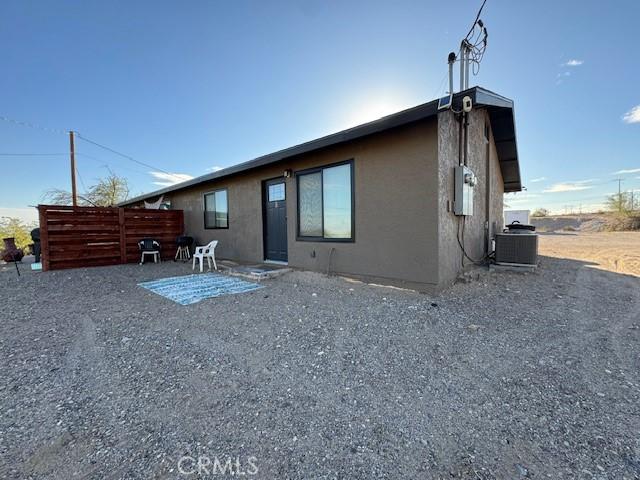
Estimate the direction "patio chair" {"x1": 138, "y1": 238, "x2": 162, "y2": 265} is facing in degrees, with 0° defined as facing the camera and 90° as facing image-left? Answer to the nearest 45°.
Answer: approximately 0°

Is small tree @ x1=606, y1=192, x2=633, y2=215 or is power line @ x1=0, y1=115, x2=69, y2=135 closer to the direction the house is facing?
the power line

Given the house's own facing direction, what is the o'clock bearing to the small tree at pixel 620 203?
The small tree is roughly at 6 o'clock from the house.

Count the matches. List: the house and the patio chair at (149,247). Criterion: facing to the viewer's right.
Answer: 0

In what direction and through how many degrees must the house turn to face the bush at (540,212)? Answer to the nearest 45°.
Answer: approximately 180°

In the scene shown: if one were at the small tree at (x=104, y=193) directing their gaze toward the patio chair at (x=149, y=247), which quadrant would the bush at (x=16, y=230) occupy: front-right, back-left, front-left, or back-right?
front-right

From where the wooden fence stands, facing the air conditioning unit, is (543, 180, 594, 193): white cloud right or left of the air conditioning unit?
left

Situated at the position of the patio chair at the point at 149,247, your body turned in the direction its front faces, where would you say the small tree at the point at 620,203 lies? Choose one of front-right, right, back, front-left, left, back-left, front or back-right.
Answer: left

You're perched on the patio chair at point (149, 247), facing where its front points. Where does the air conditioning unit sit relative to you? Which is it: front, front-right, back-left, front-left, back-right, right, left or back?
front-left

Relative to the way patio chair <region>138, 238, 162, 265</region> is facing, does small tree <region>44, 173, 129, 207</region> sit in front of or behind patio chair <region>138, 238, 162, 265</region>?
behind

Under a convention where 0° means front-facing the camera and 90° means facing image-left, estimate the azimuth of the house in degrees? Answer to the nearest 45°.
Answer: approximately 45°

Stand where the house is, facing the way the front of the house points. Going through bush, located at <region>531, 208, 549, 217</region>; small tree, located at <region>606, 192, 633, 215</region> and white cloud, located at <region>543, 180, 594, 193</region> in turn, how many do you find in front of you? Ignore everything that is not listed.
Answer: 0

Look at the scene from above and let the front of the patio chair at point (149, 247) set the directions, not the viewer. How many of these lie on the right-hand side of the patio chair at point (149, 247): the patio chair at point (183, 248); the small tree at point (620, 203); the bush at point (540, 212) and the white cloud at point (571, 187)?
0

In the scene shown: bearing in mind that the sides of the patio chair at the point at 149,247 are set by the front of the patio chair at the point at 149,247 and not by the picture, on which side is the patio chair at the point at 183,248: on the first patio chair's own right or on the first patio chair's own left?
on the first patio chair's own left

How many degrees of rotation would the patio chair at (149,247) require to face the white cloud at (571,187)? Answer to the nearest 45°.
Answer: approximately 90° to its left

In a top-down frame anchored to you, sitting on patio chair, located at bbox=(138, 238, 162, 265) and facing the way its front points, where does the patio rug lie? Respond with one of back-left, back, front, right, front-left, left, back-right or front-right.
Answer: front

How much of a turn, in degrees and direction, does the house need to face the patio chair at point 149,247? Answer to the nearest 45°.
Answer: approximately 90° to its right

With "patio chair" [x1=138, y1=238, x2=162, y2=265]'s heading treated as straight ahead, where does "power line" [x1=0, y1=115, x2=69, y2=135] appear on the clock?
The power line is roughly at 5 o'clock from the patio chair.

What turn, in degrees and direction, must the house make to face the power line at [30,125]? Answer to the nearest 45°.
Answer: approximately 90° to its right
